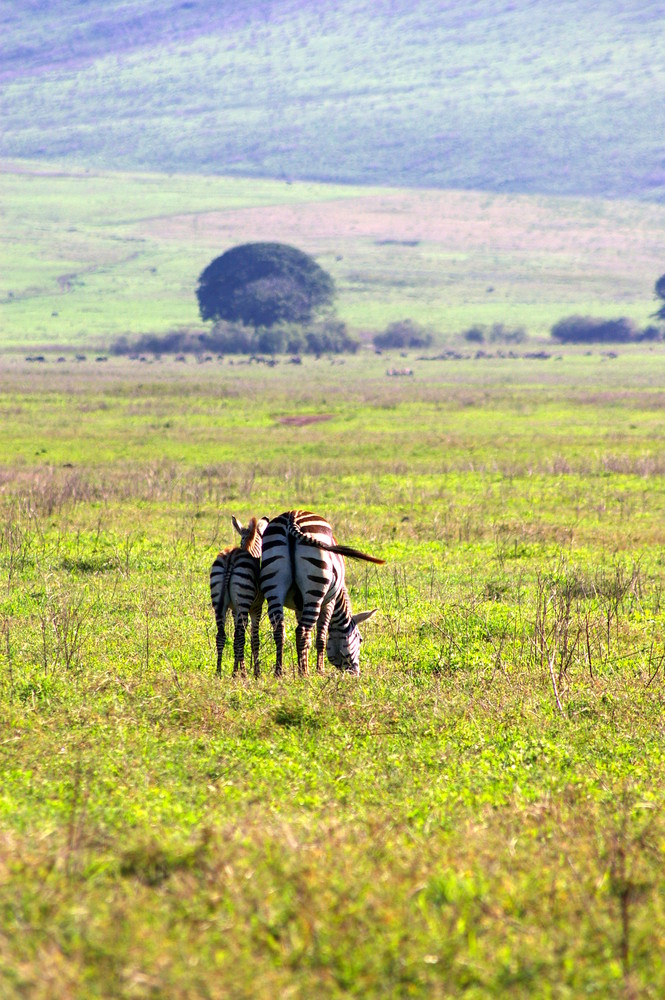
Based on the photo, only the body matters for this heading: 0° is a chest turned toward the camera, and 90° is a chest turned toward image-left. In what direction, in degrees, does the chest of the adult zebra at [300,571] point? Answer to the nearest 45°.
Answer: approximately 225°
